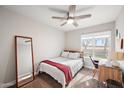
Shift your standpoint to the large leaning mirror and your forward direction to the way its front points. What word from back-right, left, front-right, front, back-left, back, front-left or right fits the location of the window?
front-left

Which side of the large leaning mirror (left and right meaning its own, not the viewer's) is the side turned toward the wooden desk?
front

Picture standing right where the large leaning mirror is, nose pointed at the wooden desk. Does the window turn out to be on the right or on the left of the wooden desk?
left

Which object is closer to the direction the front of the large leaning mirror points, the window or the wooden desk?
the wooden desk

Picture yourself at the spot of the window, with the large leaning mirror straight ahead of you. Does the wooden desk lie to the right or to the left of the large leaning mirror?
left

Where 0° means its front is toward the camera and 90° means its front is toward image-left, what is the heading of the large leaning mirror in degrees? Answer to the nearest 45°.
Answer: approximately 315°
